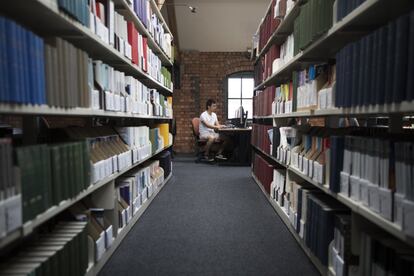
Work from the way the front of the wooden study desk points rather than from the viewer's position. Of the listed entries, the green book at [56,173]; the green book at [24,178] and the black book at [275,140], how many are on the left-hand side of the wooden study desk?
3

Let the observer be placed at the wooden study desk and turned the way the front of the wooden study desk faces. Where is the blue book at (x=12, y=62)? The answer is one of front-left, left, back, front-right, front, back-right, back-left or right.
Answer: left

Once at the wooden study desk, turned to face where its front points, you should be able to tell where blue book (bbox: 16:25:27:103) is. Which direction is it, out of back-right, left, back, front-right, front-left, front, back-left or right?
left

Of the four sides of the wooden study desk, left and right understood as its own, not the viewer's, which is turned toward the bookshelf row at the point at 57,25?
left

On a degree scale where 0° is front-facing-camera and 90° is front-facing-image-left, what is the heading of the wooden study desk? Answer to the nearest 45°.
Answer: approximately 90°

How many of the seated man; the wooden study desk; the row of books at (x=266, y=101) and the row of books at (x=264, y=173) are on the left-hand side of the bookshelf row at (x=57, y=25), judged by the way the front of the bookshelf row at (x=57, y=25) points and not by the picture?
4

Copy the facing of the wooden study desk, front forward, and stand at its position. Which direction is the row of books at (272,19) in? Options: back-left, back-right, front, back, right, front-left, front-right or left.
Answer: left

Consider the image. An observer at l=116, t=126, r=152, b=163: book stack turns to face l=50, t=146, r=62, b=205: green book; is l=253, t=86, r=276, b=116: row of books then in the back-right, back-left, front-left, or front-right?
back-left

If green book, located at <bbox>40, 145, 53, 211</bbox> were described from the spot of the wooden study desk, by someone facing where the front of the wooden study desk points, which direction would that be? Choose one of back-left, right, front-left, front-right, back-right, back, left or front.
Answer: left

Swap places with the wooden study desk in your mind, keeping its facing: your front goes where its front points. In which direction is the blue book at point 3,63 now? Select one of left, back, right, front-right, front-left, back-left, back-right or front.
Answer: left

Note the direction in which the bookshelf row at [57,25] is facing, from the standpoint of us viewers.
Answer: facing the viewer and to the right of the viewer

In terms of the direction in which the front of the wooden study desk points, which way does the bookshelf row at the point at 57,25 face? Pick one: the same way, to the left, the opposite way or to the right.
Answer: the opposite way
